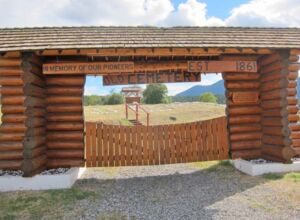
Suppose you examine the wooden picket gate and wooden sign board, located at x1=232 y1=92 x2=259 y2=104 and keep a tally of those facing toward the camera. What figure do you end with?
2

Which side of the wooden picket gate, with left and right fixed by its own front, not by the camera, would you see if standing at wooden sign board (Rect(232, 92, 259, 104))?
left

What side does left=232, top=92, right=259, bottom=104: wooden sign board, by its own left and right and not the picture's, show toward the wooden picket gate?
right

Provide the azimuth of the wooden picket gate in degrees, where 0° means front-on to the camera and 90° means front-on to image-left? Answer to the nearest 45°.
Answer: approximately 0°
